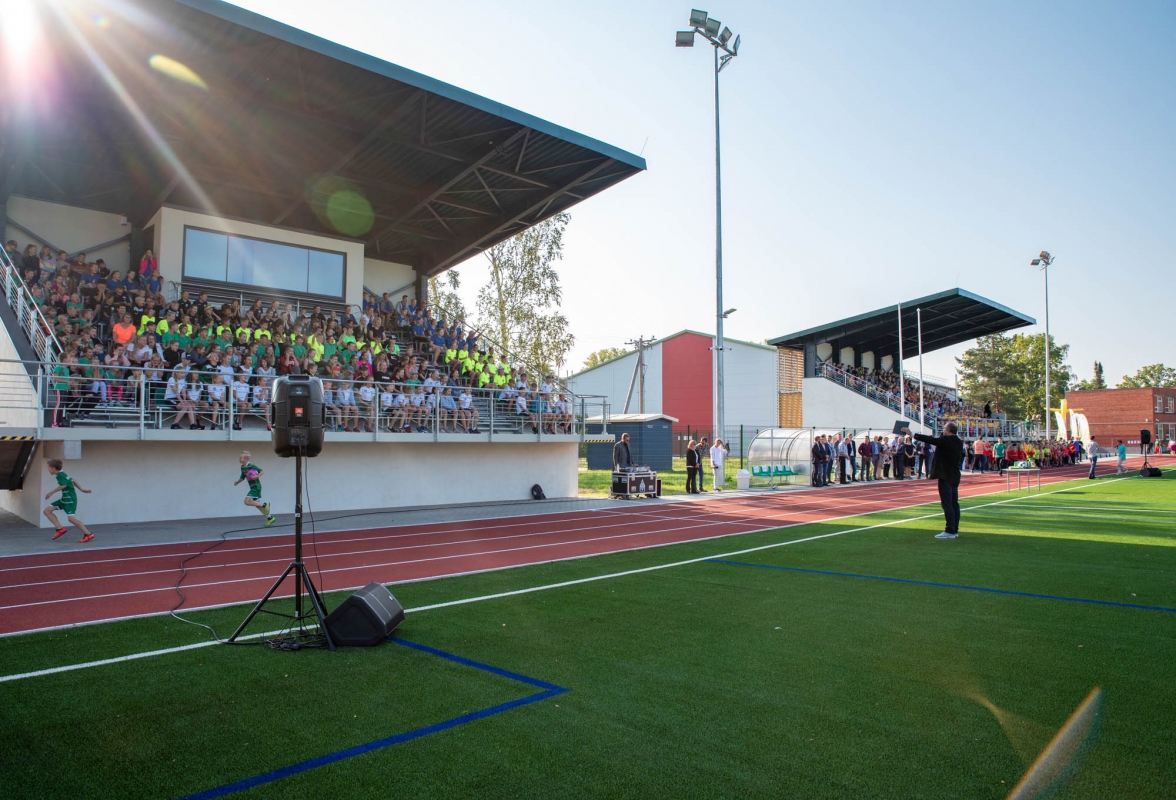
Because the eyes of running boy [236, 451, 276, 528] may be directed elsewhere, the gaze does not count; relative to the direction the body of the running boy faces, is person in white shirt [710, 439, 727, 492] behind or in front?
behind

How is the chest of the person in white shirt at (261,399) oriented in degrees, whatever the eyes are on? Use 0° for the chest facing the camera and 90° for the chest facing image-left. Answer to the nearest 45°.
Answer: approximately 315°

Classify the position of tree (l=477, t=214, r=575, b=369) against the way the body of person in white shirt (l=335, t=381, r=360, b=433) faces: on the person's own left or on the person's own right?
on the person's own left

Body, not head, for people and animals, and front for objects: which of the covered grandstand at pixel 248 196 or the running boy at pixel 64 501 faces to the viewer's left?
the running boy

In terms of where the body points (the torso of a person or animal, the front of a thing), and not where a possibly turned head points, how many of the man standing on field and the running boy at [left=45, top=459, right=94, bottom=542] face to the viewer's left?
2

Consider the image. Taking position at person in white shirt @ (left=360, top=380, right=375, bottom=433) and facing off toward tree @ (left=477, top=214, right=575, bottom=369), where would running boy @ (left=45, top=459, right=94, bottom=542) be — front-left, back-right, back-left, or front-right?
back-left

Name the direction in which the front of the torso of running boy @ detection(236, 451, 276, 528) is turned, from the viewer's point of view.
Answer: to the viewer's left

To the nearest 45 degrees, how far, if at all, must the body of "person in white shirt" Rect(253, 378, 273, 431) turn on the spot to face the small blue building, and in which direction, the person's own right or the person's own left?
approximately 90° to the person's own left

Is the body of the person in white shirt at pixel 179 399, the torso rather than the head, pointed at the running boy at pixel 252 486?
yes

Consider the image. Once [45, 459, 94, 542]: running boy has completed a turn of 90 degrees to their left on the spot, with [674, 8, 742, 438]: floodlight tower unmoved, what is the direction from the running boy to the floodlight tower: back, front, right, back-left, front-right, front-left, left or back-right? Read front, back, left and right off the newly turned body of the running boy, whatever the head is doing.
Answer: left

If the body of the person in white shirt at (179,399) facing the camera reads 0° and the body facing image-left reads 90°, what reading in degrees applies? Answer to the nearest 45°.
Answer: approximately 315°

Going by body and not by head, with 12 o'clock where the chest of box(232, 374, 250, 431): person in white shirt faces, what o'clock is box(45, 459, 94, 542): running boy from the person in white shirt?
The running boy is roughly at 3 o'clock from the person in white shirt.

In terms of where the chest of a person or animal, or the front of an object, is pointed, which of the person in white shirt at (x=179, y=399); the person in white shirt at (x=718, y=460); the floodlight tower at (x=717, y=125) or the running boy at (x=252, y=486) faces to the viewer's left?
the running boy

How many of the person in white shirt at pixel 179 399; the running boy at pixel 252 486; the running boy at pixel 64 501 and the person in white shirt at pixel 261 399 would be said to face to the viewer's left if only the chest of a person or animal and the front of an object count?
2
